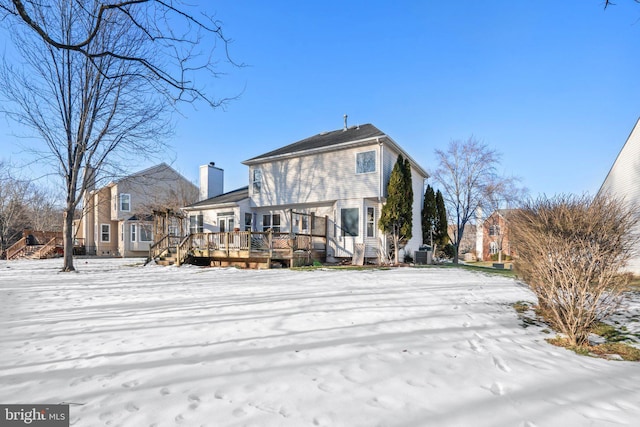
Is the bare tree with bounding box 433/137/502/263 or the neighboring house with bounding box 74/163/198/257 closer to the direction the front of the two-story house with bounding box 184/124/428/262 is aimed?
the bare tree

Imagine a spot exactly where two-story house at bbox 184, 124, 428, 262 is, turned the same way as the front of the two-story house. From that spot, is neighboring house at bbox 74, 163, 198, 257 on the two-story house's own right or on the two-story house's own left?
on the two-story house's own left

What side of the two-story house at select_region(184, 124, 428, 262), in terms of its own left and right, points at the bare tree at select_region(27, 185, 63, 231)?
left

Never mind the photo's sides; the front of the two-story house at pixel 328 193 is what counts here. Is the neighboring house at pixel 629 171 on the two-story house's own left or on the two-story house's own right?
on the two-story house's own right

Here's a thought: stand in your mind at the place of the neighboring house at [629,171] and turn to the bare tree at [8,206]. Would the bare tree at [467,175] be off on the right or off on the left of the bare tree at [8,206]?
right

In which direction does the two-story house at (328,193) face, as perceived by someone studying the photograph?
facing away from the viewer and to the right of the viewer
